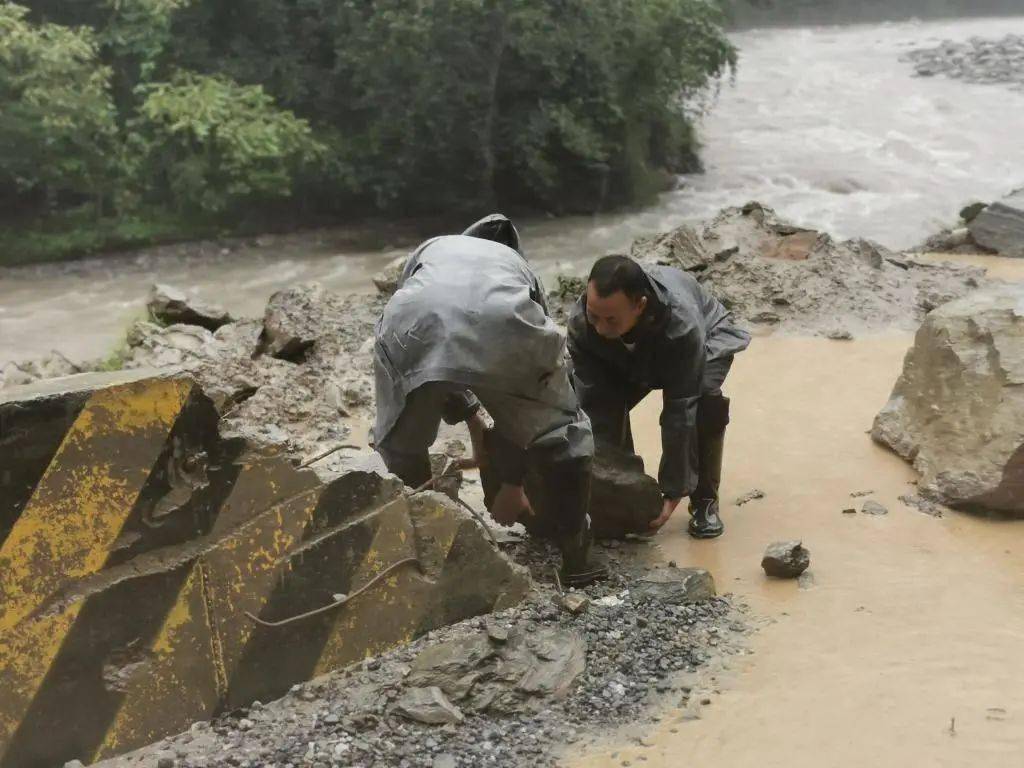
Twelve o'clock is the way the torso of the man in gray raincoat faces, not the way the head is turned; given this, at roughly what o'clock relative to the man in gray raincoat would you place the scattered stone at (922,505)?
The scattered stone is roughly at 2 o'clock from the man in gray raincoat.

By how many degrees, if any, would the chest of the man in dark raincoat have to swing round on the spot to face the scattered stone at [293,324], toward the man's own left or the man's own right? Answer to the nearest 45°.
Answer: approximately 90° to the man's own right

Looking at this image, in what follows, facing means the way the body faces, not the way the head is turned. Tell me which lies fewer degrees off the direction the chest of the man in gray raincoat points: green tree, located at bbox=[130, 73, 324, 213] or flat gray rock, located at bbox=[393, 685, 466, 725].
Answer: the green tree

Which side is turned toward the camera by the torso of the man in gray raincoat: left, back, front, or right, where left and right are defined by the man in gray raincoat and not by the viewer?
back

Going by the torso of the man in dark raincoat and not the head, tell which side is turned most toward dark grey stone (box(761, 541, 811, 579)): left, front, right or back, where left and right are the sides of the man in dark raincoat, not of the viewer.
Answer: left

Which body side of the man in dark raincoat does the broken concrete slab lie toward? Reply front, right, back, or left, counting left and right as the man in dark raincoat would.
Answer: front

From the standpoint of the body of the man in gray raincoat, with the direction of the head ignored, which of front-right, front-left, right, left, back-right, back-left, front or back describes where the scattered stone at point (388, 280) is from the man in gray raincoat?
front

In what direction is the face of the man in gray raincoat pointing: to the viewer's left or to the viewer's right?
to the viewer's right

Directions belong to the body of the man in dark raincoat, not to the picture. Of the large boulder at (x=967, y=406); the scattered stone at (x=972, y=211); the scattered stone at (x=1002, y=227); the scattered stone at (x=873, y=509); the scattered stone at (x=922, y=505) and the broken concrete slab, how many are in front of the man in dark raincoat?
1

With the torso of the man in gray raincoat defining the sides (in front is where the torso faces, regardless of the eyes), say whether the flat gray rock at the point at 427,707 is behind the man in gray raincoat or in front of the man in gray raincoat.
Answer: behind

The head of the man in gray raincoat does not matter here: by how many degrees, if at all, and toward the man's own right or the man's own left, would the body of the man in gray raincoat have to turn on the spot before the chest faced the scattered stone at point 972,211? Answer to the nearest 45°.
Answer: approximately 45° to the man's own right

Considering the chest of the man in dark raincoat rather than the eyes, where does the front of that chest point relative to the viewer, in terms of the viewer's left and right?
facing the viewer and to the left of the viewer

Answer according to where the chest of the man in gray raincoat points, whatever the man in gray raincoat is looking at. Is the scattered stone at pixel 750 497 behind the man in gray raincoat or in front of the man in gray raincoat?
in front

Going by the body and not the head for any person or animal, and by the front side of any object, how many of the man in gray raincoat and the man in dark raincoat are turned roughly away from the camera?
1

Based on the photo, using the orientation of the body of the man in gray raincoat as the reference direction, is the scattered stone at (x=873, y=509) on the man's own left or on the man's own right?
on the man's own right

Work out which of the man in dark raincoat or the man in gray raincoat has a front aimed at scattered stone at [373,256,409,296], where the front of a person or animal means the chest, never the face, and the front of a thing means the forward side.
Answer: the man in gray raincoat

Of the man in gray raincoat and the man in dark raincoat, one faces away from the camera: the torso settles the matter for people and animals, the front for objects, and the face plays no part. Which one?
the man in gray raincoat

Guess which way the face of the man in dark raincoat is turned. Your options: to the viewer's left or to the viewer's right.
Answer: to the viewer's left
